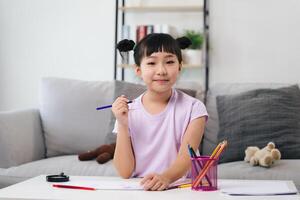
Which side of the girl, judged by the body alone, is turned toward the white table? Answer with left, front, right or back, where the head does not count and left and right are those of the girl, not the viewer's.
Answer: front

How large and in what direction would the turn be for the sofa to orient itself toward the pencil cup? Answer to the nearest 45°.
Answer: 0° — it already faces it

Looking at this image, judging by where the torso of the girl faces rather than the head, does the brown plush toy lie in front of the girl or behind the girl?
behind

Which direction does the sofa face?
toward the camera

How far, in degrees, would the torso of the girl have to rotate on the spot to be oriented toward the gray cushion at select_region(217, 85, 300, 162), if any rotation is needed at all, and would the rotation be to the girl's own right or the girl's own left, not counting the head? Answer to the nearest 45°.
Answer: approximately 135° to the girl's own left

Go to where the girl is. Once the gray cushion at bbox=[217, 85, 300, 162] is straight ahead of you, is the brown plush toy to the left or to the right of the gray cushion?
left

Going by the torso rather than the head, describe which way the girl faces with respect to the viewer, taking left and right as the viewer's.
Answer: facing the viewer

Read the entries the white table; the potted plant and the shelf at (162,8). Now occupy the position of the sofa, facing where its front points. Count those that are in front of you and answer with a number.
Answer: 1

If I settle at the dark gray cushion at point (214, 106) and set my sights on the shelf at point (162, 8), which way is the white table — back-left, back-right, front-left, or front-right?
back-left

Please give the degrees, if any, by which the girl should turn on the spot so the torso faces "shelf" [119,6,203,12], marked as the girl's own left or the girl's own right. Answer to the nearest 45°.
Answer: approximately 180°
